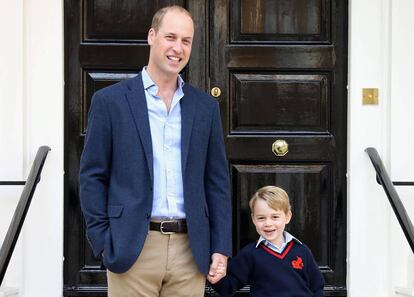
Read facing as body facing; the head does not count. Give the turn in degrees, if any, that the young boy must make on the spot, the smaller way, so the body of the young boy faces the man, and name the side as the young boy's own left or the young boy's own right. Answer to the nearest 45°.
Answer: approximately 45° to the young boy's own right

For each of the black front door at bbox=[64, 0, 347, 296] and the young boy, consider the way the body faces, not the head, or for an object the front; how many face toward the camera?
2

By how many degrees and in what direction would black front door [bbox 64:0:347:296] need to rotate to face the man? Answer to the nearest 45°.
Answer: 0° — it already faces them

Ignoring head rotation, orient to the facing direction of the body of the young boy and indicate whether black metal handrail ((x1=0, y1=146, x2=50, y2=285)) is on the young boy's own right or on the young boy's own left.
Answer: on the young boy's own right

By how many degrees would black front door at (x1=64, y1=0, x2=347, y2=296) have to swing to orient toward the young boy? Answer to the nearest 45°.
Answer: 0° — it already faces them

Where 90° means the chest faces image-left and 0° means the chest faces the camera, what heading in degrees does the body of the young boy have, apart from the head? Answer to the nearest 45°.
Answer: approximately 0°

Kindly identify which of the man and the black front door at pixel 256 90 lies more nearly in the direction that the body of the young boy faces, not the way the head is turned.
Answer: the man

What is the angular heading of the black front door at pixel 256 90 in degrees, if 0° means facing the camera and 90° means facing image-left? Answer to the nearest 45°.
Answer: approximately 0°

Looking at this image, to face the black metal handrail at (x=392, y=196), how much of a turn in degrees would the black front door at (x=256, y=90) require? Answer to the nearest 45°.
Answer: approximately 45° to its left

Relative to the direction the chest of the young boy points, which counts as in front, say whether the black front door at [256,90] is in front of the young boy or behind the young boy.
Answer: behind

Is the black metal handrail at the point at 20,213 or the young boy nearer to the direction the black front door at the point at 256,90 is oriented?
the young boy
